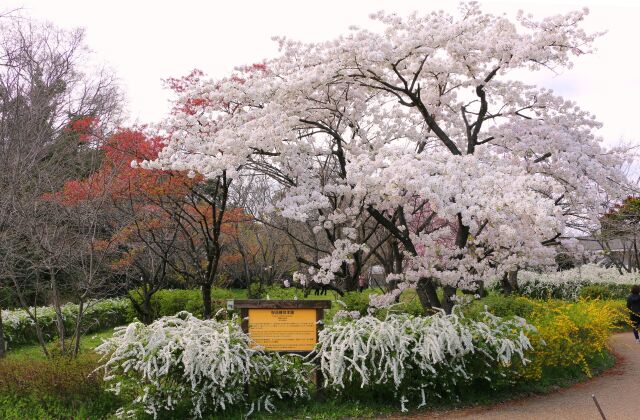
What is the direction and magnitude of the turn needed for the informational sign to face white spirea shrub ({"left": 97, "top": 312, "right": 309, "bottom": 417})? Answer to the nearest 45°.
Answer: approximately 45° to its right

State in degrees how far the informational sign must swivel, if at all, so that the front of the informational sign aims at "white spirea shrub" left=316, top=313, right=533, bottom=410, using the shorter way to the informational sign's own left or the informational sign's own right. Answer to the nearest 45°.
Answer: approximately 90° to the informational sign's own left

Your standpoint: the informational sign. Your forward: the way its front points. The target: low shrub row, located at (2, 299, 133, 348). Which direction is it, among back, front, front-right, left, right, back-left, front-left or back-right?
back-right

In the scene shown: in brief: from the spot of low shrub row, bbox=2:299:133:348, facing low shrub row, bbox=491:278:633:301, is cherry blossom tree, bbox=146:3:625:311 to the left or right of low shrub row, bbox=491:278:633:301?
right

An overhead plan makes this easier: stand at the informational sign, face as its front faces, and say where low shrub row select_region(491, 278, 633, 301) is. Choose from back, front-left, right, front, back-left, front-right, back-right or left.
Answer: back-left

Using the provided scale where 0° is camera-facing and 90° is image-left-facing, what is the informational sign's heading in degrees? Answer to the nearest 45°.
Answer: approximately 0°

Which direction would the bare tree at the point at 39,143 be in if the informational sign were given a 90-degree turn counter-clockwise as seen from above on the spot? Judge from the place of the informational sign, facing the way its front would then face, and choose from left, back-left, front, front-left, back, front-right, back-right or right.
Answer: back-left
